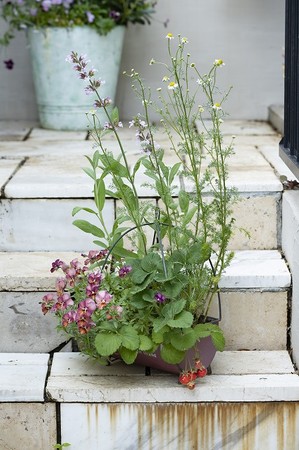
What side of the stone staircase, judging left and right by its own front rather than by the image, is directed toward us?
front

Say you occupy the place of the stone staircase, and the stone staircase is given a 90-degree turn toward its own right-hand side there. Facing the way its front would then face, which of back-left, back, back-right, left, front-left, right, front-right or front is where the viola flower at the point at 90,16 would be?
right

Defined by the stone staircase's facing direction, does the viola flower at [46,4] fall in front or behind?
behind
